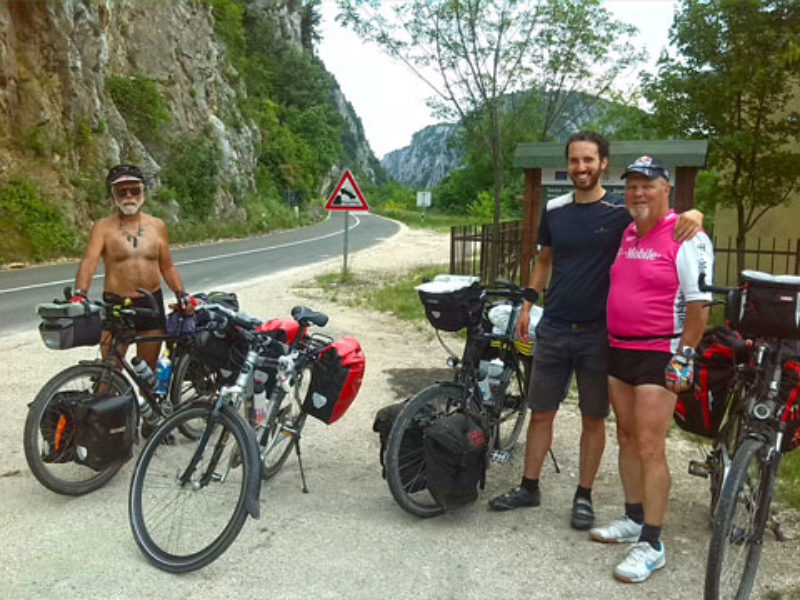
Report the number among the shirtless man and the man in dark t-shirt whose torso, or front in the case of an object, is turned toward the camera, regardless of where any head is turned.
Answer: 2

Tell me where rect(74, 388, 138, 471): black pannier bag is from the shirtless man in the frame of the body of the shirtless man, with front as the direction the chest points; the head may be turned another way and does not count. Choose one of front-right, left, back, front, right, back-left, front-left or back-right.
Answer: front

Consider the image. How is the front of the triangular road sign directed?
toward the camera

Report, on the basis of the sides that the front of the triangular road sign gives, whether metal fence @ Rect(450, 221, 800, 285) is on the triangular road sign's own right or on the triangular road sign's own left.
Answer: on the triangular road sign's own left

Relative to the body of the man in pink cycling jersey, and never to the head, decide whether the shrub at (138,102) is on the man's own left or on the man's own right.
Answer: on the man's own right

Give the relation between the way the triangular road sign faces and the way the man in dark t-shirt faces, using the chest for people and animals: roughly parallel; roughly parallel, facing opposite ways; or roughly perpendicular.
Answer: roughly parallel

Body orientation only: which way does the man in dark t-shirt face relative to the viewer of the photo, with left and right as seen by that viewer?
facing the viewer

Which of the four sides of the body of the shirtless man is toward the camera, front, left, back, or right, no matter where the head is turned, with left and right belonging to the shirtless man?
front

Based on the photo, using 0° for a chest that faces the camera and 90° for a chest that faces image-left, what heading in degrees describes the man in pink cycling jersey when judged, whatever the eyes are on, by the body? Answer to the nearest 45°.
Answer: approximately 45°

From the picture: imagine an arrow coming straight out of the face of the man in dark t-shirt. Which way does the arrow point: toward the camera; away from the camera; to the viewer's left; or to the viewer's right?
toward the camera

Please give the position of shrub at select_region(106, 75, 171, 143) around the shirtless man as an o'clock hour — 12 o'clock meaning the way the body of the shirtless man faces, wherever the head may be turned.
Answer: The shrub is roughly at 6 o'clock from the shirtless man.

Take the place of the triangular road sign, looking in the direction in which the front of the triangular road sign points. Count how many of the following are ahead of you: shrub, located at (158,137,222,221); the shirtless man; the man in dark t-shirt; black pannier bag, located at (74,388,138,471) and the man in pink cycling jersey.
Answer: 4

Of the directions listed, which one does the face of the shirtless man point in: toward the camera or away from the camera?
toward the camera

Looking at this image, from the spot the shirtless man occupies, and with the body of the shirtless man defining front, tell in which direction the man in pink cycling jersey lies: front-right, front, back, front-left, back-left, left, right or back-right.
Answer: front-left
